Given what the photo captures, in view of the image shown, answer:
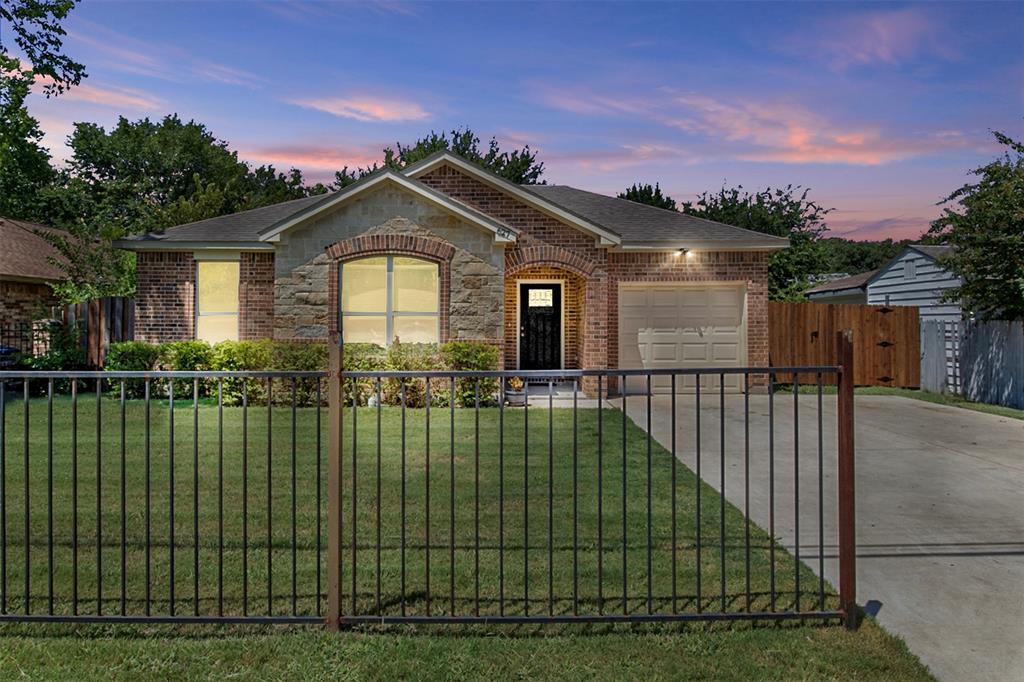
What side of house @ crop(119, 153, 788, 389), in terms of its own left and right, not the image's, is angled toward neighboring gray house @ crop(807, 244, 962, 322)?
left

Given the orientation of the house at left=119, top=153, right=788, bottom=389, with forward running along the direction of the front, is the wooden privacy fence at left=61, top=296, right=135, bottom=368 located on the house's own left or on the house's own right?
on the house's own right

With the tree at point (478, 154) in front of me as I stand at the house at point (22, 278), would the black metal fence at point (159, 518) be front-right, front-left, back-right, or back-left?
back-right

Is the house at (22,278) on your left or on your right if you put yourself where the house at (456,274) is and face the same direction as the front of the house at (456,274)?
on your right

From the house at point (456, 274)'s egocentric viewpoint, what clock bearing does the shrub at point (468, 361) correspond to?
The shrub is roughly at 12 o'clock from the house.

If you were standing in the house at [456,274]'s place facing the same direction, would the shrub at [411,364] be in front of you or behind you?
in front

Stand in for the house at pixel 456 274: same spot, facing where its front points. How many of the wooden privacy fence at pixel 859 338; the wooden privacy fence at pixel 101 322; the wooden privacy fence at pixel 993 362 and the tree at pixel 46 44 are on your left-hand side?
2

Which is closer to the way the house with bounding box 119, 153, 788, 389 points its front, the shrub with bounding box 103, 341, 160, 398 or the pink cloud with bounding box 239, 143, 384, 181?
the shrub

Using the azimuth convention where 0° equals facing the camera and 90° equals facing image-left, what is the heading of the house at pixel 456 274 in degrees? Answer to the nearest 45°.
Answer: approximately 0°

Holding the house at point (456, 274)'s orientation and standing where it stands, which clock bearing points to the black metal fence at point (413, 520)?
The black metal fence is roughly at 12 o'clock from the house.

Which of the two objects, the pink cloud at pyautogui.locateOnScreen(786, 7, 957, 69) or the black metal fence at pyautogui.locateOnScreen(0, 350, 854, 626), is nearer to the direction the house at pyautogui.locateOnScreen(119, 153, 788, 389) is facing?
the black metal fence

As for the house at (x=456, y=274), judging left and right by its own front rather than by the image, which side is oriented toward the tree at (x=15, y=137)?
right

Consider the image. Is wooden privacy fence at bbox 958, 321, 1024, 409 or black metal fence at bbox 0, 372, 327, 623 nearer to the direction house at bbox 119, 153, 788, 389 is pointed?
the black metal fence
